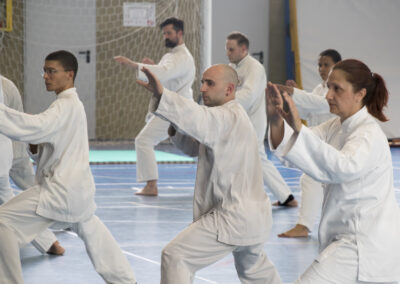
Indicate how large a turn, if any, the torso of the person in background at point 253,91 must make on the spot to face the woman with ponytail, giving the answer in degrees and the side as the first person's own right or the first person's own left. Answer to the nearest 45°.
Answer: approximately 90° to the first person's own left

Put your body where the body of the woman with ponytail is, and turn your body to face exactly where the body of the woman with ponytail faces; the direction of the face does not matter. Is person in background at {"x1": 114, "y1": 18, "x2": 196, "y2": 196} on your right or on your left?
on your right

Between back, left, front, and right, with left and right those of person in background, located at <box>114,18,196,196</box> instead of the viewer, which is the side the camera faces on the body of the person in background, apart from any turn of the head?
left

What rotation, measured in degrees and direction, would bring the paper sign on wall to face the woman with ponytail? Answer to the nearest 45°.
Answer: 0° — it already faces them

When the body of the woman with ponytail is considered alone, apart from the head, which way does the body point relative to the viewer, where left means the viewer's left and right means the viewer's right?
facing to the left of the viewer

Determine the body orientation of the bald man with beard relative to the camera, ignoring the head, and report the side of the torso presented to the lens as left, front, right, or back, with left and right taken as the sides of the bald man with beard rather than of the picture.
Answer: left

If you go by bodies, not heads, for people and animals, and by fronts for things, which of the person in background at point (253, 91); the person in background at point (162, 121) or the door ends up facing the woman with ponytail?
the door

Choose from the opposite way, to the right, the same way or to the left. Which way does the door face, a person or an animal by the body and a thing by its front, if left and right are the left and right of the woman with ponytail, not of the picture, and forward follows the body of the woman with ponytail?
to the left

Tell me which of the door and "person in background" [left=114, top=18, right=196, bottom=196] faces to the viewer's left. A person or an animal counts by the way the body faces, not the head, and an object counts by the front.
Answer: the person in background

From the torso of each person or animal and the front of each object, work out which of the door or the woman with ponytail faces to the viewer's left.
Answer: the woman with ponytail

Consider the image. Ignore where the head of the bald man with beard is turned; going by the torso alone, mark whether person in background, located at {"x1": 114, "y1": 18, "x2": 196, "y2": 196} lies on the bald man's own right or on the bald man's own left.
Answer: on the bald man's own right

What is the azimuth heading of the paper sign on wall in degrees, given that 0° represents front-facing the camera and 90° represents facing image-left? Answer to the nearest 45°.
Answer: approximately 0°

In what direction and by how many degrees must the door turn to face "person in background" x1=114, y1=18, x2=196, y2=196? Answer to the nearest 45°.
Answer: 0° — it already faces them

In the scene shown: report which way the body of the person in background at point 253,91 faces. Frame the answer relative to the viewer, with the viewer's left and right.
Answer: facing to the left of the viewer

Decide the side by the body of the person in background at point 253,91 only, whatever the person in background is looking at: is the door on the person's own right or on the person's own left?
on the person's own right
